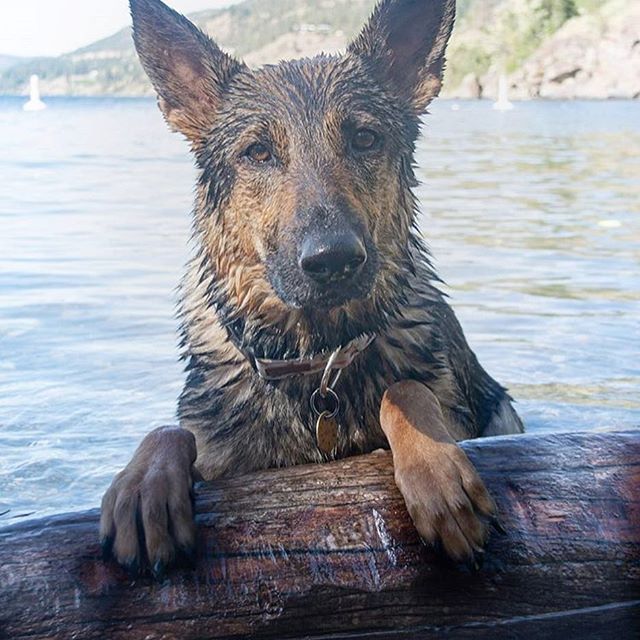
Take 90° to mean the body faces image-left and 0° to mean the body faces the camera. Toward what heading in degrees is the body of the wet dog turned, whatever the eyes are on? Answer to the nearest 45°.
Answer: approximately 0°
